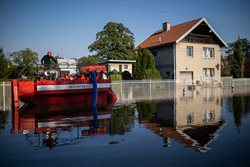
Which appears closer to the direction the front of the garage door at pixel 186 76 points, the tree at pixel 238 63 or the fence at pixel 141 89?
the fence

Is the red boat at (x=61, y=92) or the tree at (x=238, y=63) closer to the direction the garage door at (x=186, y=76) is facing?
the red boat

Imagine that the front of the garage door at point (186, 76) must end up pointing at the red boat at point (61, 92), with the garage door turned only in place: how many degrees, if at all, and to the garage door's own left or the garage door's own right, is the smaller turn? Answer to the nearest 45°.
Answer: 0° — it already faces it

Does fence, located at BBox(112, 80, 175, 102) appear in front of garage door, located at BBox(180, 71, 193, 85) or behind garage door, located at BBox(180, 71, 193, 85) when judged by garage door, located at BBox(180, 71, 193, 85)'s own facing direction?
in front

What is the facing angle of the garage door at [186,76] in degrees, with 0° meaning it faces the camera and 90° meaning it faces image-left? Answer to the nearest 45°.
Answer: approximately 0°

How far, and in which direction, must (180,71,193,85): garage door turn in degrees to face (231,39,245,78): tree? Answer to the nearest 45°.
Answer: approximately 135° to its left
